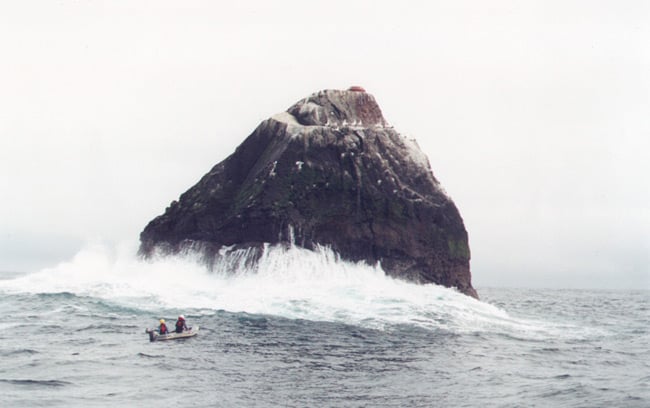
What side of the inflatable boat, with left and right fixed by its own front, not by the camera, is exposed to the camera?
right
